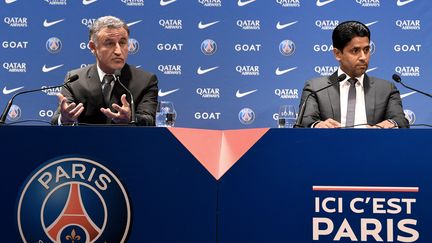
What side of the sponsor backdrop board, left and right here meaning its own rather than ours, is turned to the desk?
front

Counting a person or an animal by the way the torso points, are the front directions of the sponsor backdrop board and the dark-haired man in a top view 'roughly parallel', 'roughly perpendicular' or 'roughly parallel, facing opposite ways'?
roughly parallel

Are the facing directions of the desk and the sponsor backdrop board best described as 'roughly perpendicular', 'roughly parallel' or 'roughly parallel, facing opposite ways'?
roughly parallel

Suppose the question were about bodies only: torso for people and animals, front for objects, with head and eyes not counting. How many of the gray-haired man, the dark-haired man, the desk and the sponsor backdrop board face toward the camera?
4

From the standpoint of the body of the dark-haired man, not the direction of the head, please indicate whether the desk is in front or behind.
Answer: in front

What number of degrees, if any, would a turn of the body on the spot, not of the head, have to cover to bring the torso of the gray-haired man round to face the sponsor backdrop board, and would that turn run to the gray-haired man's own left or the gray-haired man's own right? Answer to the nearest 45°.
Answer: approximately 135° to the gray-haired man's own left

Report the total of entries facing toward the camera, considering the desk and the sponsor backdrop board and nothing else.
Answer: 2

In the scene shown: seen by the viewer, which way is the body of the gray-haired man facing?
toward the camera

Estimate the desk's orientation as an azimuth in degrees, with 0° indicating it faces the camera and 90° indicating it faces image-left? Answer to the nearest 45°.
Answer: approximately 0°

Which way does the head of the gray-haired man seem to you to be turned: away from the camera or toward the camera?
toward the camera

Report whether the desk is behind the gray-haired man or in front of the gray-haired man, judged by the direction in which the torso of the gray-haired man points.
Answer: in front

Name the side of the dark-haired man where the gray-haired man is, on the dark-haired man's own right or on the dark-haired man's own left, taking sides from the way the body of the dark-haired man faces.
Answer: on the dark-haired man's own right

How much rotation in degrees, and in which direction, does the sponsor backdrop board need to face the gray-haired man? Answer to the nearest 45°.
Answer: approximately 45° to its right

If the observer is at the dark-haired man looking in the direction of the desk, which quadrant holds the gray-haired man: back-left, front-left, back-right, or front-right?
front-right

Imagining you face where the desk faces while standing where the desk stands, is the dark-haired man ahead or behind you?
behind

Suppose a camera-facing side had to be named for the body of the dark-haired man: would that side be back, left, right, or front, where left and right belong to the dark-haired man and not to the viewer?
front
